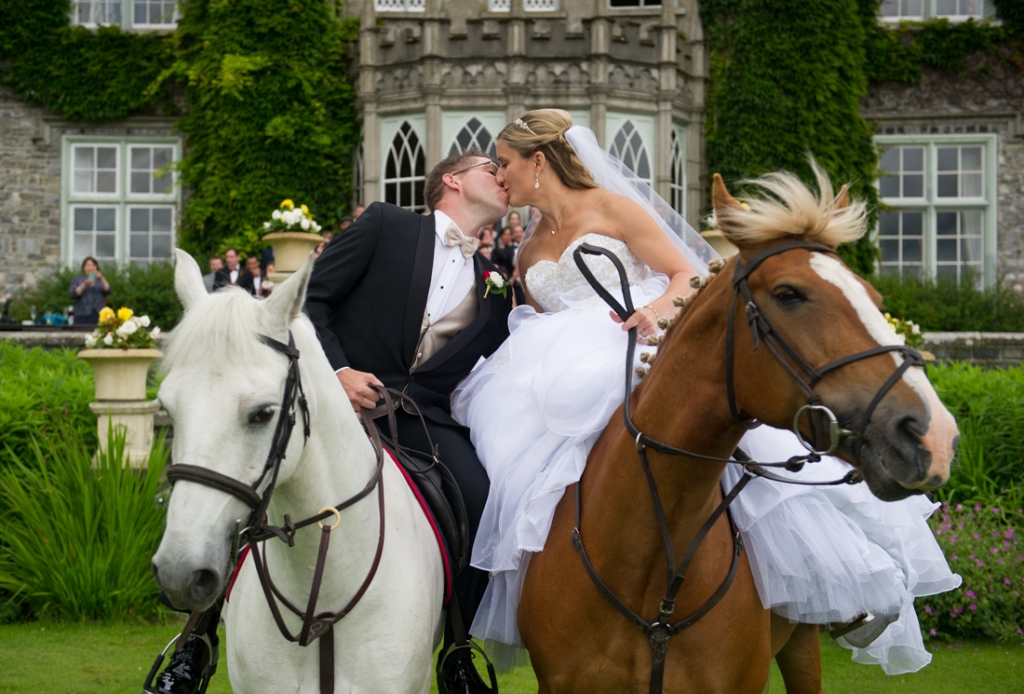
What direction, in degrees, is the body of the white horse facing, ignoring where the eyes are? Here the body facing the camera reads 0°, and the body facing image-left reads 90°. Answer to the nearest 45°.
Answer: approximately 45°

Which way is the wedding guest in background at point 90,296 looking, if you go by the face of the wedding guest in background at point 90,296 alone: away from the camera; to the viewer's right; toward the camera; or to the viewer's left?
toward the camera

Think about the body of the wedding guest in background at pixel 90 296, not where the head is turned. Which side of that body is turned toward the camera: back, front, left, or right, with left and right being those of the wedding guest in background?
front

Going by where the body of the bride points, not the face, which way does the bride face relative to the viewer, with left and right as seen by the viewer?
facing the viewer and to the left of the viewer

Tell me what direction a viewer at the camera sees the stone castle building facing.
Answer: facing the viewer

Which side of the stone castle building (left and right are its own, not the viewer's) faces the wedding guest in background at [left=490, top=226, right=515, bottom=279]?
front

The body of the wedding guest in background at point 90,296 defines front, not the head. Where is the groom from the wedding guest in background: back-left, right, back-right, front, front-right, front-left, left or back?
front

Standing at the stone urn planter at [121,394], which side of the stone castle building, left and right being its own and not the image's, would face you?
front

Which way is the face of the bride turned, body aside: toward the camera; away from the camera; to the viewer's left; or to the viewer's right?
to the viewer's left

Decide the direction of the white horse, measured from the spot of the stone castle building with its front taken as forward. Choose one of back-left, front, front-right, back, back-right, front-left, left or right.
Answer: front

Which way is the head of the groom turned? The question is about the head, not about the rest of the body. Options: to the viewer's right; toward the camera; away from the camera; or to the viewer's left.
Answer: to the viewer's right
